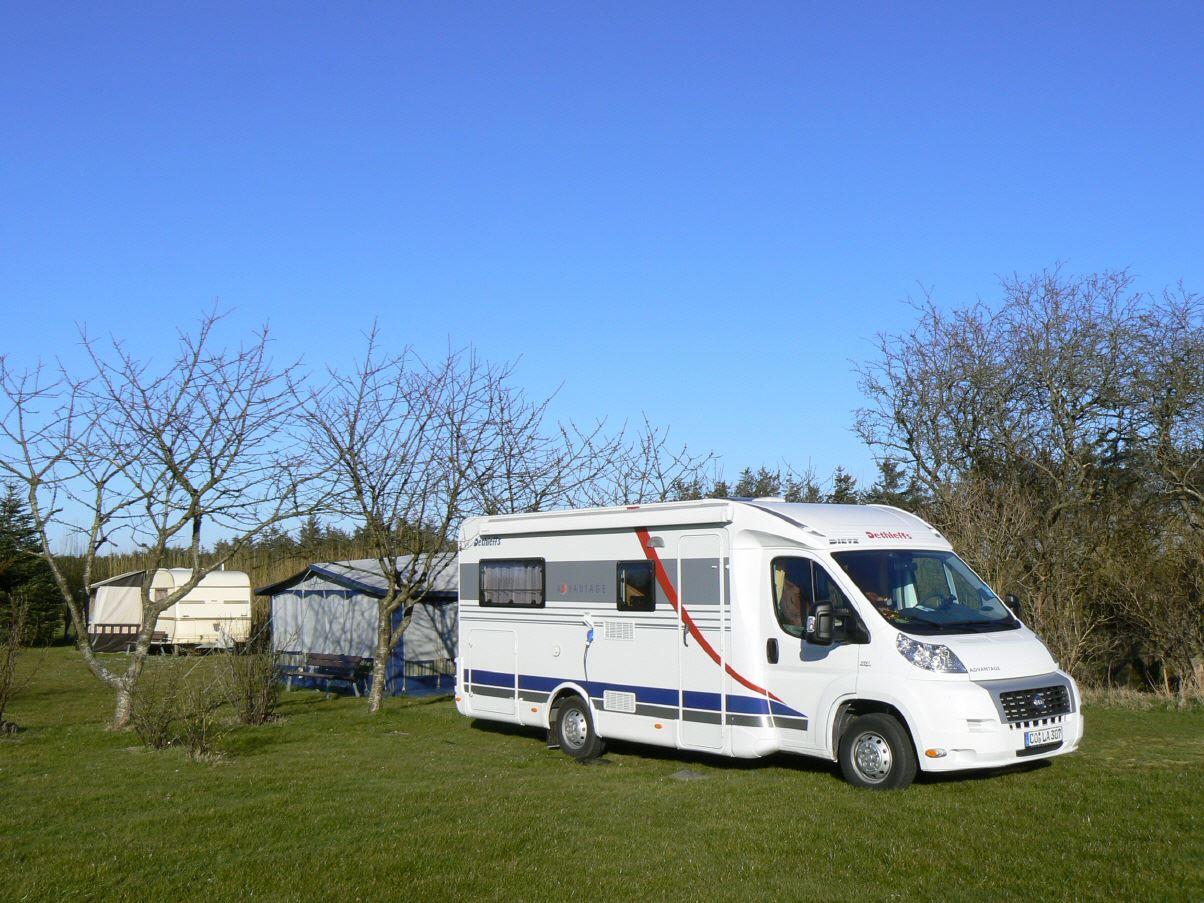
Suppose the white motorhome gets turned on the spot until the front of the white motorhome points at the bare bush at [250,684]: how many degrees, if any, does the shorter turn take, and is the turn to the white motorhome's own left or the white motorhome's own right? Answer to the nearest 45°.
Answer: approximately 180°

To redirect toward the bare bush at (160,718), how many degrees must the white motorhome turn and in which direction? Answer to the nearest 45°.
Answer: approximately 135° to its right

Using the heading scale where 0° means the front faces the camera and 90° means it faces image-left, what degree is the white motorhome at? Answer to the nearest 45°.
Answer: approximately 315°

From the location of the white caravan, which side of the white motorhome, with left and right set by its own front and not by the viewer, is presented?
back

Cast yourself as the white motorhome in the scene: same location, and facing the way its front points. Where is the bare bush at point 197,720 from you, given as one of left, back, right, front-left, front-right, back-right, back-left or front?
back-right

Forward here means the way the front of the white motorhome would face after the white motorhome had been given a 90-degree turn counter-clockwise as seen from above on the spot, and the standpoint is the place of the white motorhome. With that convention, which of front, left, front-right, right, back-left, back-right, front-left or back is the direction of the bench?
left

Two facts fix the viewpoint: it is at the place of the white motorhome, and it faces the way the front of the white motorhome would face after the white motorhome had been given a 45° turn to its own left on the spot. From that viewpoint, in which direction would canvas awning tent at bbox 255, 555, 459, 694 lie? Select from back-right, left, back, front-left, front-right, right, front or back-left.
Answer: back-left
